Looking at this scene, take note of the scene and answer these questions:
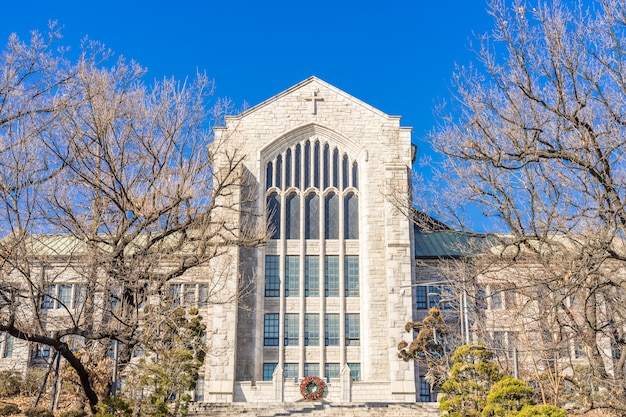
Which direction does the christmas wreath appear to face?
toward the camera

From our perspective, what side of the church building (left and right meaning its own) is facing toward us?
front
